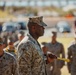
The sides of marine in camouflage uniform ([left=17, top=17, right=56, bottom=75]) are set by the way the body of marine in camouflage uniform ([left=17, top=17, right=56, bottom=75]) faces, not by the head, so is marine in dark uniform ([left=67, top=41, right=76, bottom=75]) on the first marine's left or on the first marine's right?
on the first marine's left

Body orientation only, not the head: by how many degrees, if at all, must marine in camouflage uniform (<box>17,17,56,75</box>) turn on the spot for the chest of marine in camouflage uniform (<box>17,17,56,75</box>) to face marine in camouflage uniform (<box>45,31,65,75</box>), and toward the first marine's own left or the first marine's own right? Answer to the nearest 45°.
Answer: approximately 90° to the first marine's own left
